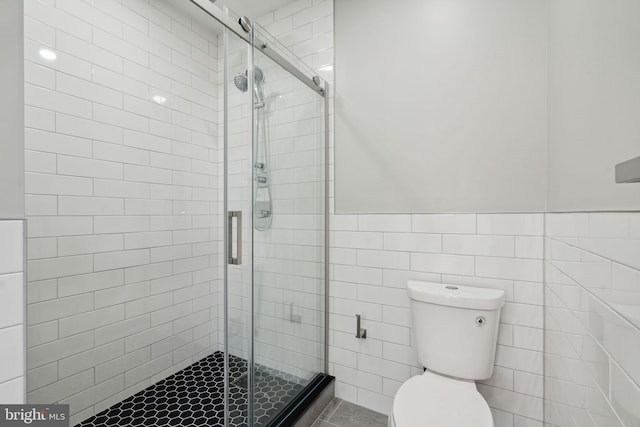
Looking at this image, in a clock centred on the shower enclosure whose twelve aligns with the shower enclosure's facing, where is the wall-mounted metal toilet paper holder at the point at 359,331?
The wall-mounted metal toilet paper holder is roughly at 11 o'clock from the shower enclosure.

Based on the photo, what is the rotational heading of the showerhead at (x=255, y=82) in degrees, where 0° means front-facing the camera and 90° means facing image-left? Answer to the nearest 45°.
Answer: approximately 45°

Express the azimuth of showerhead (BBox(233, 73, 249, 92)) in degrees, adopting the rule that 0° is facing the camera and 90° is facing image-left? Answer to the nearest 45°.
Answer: approximately 45°

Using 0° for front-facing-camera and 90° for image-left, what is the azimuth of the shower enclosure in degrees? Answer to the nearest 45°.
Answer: approximately 315°
